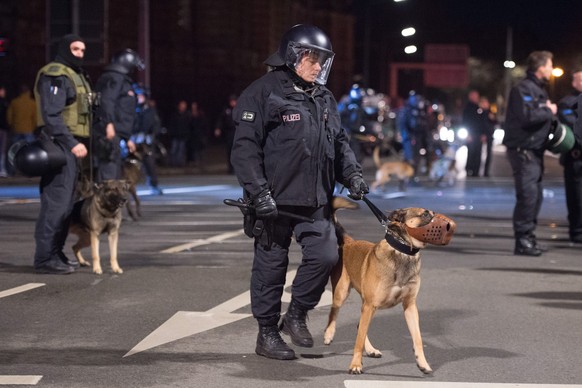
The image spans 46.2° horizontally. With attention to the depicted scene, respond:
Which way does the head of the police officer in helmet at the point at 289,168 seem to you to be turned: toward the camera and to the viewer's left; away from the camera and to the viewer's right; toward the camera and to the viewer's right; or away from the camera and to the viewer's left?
toward the camera and to the viewer's right

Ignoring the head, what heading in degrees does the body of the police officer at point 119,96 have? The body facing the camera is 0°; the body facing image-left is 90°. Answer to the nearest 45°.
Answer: approximately 270°

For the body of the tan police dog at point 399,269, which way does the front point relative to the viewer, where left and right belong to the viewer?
facing the viewer and to the right of the viewer

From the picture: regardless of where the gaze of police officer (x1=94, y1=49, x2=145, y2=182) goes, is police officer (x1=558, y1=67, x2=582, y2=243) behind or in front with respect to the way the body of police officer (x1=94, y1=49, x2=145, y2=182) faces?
in front

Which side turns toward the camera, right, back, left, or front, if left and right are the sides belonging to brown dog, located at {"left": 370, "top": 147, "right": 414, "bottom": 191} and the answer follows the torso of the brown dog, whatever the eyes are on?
right

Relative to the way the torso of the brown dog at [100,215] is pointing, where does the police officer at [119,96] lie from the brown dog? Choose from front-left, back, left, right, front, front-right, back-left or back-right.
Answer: back-left

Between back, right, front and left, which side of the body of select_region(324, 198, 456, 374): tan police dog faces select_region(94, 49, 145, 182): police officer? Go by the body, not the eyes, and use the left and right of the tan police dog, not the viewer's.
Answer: back

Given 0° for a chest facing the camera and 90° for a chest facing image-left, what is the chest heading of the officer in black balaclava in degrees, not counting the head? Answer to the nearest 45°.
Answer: approximately 270°
